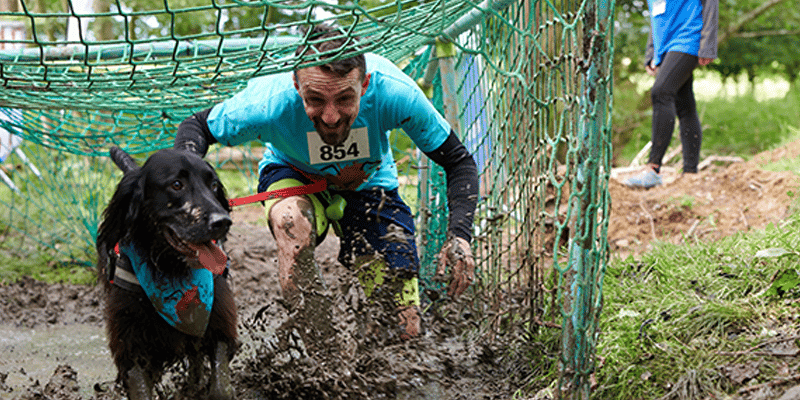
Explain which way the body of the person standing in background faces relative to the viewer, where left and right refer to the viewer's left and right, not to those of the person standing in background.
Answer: facing the viewer and to the left of the viewer

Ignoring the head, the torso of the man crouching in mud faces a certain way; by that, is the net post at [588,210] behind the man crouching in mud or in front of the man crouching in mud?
in front

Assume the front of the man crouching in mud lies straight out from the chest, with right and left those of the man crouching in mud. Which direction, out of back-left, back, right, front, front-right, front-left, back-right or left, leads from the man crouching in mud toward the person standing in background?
back-left

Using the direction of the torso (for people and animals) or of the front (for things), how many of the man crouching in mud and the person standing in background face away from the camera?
0

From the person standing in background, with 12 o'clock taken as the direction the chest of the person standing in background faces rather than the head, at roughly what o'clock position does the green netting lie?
The green netting is roughly at 11 o'clock from the person standing in background.

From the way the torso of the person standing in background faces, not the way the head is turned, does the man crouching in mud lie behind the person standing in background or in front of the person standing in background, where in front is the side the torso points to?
in front

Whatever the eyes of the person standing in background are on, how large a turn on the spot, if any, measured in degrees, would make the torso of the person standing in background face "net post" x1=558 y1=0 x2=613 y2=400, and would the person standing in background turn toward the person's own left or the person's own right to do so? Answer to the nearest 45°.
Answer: approximately 45° to the person's own left

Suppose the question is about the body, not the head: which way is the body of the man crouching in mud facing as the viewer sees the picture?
toward the camera

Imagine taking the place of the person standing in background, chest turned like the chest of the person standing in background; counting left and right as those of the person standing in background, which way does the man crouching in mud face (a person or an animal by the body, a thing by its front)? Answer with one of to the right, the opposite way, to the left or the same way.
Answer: to the left

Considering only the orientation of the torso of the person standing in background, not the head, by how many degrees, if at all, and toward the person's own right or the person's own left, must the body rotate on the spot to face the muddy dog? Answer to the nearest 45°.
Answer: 0° — they already face it

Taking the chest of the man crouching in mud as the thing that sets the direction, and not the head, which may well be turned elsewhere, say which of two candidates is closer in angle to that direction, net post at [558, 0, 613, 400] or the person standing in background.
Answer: the net post
